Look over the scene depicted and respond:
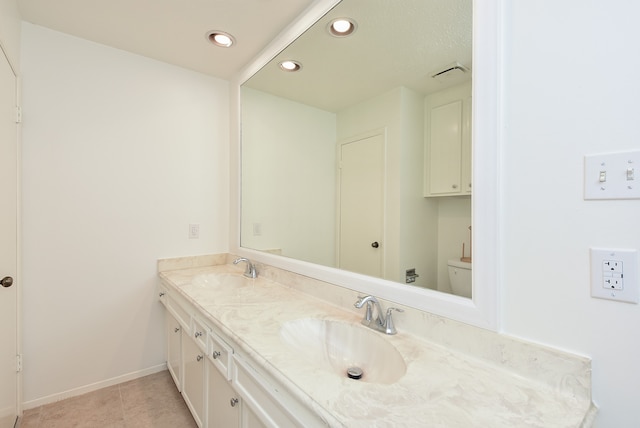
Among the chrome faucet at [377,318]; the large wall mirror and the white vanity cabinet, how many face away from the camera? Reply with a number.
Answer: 0

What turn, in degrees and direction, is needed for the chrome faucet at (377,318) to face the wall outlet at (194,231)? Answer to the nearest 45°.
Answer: approximately 90° to its right

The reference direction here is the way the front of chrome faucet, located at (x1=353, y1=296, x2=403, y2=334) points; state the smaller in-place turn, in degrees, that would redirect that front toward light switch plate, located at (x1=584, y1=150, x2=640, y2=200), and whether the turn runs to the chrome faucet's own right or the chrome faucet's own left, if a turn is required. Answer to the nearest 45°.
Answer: approximately 90° to the chrome faucet's own left

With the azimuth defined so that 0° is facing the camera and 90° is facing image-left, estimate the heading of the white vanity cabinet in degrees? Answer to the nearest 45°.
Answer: approximately 45°

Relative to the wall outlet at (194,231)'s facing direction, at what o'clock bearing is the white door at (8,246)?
The white door is roughly at 2 o'clock from the wall outlet.

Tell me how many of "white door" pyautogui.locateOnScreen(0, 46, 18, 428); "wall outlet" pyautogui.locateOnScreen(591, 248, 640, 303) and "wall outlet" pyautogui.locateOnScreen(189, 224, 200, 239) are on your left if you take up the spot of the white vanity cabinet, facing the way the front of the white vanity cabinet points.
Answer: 1

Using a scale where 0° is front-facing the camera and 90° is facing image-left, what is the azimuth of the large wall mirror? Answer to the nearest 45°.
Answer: approximately 45°

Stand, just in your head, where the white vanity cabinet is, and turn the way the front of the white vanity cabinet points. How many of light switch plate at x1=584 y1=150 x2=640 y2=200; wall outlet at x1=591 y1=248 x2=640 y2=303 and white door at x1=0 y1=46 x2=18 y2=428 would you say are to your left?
2

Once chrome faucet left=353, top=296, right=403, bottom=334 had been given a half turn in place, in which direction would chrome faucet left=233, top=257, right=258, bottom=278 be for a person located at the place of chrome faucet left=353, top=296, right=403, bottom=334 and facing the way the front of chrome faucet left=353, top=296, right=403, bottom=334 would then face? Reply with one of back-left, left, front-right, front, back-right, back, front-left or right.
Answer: left

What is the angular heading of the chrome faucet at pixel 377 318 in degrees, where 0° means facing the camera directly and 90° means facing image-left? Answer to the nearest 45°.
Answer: approximately 45°

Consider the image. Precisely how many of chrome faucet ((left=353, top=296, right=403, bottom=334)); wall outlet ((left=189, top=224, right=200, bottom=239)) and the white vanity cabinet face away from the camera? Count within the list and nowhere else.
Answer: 0

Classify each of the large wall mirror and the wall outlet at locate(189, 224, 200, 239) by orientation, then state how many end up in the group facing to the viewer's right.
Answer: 0

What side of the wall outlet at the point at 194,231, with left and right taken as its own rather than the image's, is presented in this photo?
front

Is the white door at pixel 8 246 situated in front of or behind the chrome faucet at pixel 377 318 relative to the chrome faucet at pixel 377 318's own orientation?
in front

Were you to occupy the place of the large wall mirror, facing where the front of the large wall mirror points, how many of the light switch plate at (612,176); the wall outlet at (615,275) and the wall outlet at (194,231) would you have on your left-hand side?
2

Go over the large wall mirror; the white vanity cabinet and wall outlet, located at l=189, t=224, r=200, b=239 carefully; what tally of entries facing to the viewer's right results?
0

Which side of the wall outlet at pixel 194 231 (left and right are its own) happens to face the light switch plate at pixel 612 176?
front
